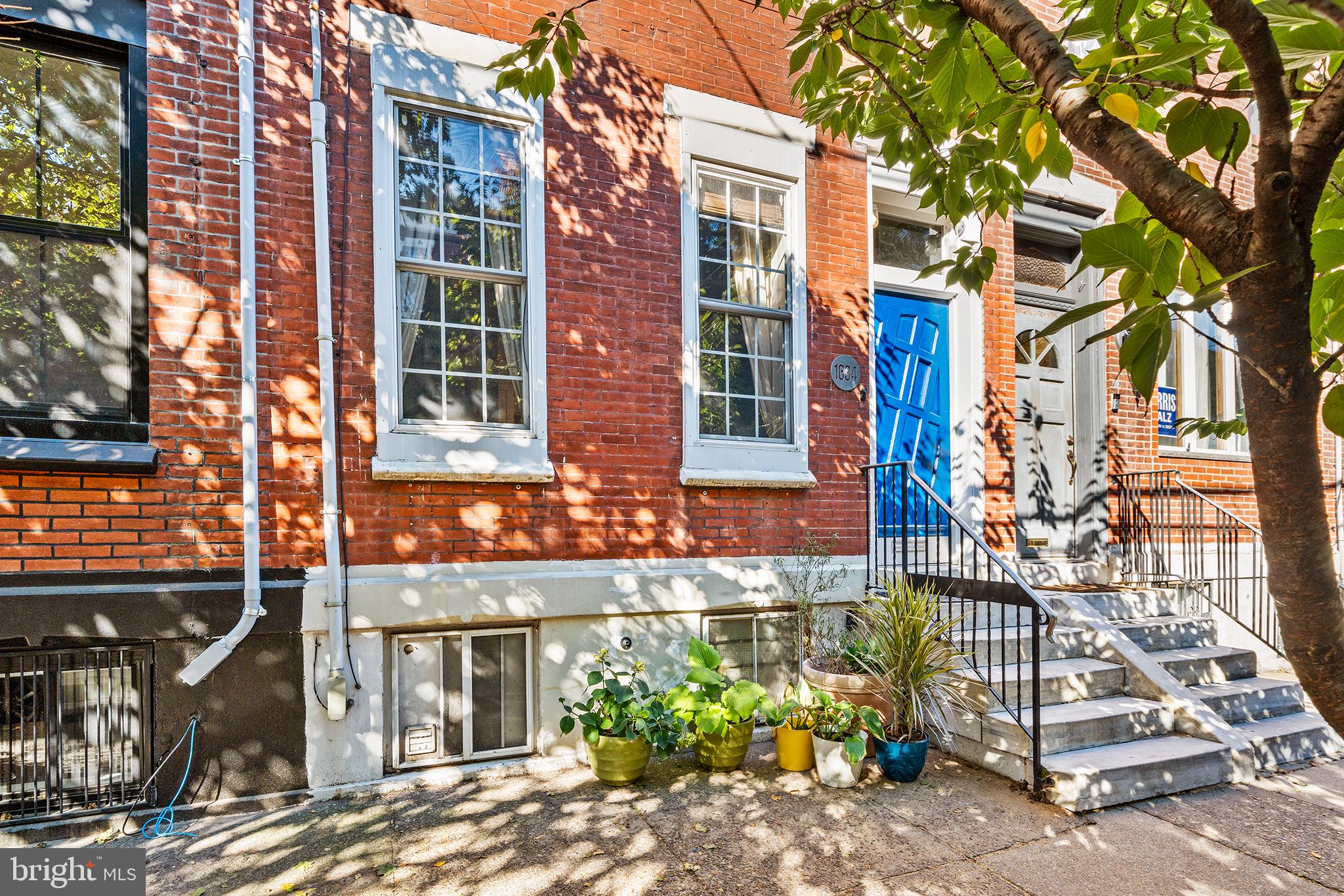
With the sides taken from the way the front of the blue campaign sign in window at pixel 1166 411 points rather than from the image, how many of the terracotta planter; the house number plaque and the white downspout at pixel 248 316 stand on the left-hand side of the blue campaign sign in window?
0

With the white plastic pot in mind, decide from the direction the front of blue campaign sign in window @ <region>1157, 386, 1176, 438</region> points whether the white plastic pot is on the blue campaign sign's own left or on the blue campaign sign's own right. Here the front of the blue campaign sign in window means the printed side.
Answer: on the blue campaign sign's own right

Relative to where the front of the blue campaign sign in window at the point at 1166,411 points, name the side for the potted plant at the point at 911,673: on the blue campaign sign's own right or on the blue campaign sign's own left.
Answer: on the blue campaign sign's own right

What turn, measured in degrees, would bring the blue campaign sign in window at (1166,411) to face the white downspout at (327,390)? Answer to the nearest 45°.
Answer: approximately 90° to its right

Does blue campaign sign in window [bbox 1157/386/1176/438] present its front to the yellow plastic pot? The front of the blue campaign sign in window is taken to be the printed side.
no

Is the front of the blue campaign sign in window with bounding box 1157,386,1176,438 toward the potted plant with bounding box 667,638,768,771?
no

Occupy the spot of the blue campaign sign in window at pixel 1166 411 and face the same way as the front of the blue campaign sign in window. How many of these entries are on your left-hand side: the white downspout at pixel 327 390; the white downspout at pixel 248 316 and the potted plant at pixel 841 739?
0

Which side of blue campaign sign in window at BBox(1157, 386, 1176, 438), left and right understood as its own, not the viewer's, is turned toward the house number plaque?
right

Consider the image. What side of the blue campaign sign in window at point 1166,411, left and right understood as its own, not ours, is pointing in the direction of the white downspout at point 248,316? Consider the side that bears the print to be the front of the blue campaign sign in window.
right

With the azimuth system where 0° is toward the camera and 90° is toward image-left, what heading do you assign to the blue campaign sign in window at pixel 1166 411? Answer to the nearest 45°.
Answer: approximately 315°

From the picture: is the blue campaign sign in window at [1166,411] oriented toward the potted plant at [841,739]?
no
